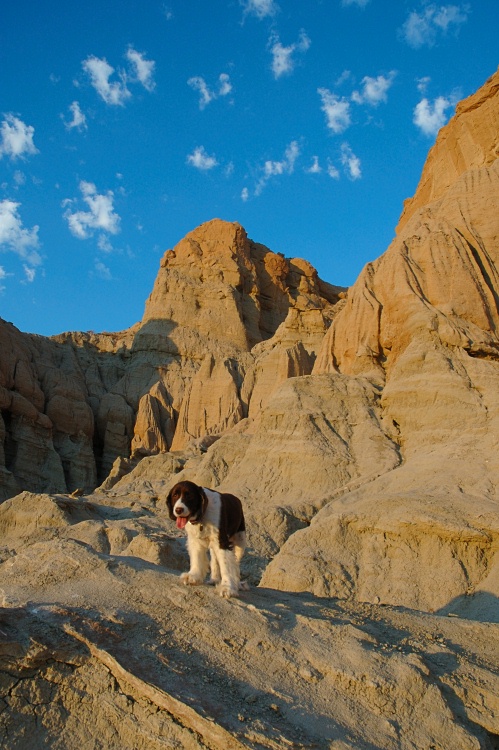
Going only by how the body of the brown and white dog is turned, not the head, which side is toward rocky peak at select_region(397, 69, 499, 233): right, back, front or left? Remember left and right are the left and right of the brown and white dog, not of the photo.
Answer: back

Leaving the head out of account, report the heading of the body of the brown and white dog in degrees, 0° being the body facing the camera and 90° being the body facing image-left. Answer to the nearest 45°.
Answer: approximately 45°
